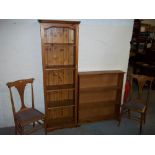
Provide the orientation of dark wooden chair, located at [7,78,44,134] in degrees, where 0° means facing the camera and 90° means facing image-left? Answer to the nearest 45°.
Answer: approximately 315°

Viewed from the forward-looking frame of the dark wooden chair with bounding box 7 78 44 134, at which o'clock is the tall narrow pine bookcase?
The tall narrow pine bookcase is roughly at 10 o'clock from the dark wooden chair.
